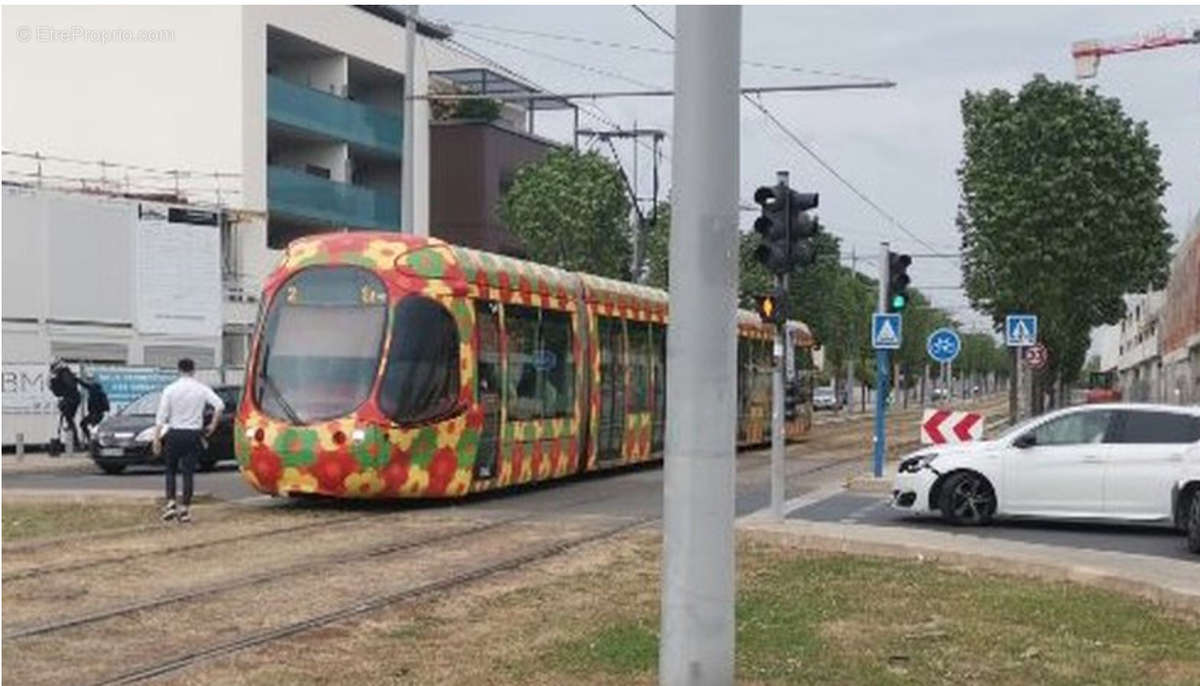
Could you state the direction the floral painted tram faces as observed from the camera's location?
facing the viewer and to the left of the viewer

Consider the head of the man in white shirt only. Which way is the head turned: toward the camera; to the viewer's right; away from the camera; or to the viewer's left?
away from the camera

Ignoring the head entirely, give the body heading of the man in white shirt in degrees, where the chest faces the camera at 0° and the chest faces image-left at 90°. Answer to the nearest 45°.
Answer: approximately 180°

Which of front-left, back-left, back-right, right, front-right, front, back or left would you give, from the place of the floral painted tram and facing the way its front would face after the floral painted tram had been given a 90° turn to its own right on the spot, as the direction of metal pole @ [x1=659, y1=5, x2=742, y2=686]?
back-left

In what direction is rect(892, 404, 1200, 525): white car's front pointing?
to the viewer's left

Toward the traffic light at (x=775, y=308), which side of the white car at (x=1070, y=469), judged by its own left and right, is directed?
front

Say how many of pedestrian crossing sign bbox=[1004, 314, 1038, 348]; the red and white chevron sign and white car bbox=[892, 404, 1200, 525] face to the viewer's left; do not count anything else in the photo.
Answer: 1

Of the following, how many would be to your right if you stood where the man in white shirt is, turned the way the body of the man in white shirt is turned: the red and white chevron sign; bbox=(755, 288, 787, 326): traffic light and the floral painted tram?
3

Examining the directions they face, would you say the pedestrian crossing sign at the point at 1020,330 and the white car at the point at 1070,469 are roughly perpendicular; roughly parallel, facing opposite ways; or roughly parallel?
roughly perpendicular

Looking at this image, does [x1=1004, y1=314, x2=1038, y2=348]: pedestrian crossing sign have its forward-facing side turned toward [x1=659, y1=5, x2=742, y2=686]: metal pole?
yes

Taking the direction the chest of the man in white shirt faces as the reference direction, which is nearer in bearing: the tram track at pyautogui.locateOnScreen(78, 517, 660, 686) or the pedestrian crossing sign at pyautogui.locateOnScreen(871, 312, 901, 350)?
the pedestrian crossing sign
